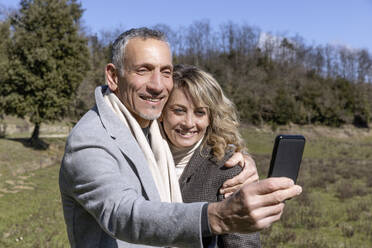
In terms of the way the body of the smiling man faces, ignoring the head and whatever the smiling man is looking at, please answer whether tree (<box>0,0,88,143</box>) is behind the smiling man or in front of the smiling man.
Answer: behind

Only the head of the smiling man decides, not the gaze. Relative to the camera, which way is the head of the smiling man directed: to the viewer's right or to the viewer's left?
to the viewer's right

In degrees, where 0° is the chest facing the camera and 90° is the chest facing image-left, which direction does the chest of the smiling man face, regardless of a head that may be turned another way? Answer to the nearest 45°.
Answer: approximately 315°

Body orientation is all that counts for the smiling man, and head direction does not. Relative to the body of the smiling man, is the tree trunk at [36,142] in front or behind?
behind
